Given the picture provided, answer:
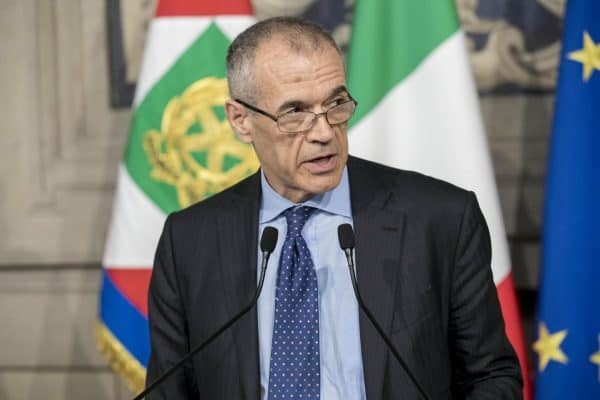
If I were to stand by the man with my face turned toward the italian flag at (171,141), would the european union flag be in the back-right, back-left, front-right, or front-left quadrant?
front-right

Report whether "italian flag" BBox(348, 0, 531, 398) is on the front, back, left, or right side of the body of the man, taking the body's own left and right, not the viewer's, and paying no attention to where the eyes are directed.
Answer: back

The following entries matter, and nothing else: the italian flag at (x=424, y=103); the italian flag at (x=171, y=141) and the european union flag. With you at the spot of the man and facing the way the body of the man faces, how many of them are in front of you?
0

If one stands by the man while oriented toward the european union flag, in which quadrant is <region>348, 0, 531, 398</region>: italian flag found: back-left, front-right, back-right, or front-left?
front-left

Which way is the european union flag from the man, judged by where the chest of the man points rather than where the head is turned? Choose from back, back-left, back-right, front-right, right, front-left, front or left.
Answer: back-left

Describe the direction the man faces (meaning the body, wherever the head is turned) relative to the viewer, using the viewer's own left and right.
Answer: facing the viewer

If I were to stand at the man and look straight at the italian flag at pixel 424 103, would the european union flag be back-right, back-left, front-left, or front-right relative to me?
front-right

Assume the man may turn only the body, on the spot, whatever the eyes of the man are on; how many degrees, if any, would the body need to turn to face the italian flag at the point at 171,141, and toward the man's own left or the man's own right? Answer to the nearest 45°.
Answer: approximately 135° to the man's own right
